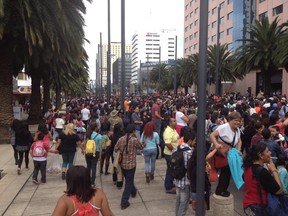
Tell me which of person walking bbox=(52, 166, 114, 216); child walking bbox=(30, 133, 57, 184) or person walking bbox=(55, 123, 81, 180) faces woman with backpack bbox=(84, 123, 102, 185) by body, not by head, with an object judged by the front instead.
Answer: person walking bbox=(52, 166, 114, 216)

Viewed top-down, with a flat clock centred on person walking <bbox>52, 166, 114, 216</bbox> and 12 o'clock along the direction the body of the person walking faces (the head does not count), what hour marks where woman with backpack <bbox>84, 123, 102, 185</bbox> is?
The woman with backpack is roughly at 12 o'clock from the person walking.

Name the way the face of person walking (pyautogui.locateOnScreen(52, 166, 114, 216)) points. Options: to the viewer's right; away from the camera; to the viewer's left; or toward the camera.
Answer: away from the camera

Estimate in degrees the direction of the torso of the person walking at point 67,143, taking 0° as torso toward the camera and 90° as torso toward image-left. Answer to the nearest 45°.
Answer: approximately 180°

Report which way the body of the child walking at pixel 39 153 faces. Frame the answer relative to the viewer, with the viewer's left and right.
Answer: facing away from the viewer

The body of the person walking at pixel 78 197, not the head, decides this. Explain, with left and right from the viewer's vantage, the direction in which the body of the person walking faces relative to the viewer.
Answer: facing away from the viewer

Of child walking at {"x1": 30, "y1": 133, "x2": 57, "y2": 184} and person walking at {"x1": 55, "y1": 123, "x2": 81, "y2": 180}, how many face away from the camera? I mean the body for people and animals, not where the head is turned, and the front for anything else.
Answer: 2

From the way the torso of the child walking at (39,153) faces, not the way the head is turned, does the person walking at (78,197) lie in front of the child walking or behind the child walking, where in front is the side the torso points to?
behind

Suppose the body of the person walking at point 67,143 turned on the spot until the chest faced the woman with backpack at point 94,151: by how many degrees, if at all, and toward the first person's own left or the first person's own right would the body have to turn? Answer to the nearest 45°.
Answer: approximately 135° to the first person's own right

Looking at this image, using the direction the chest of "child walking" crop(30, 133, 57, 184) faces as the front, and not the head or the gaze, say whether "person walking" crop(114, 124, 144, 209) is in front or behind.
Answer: behind
